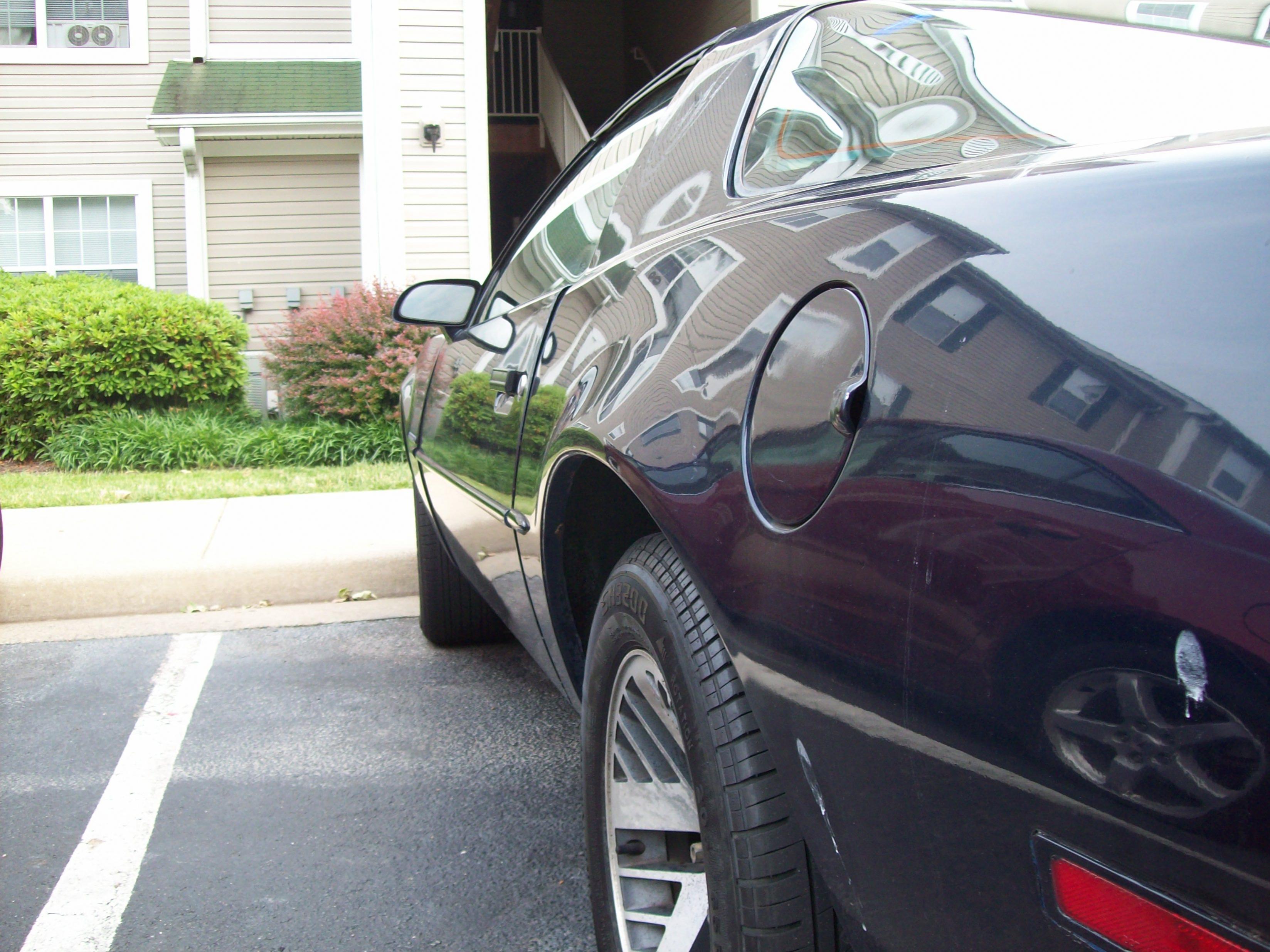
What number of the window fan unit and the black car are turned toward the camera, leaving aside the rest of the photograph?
1

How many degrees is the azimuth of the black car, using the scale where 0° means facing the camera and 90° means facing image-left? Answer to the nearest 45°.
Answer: approximately 135°

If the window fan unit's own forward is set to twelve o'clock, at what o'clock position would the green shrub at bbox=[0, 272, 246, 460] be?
The green shrub is roughly at 12 o'clock from the window fan unit.

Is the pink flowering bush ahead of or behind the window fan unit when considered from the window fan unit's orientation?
ahead

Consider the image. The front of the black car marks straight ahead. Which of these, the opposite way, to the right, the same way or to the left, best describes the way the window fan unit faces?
the opposite way

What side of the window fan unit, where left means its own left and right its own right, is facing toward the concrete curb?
front

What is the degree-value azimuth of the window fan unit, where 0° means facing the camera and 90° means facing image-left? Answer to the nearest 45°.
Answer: approximately 0°

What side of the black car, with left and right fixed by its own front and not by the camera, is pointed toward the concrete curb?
front

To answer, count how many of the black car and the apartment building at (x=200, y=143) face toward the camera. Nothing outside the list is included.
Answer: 1
